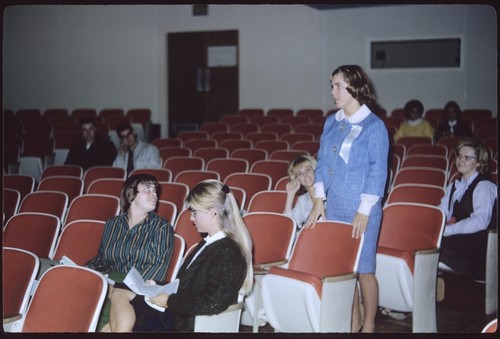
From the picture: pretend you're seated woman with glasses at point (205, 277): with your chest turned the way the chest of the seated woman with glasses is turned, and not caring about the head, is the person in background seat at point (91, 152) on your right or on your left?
on your right

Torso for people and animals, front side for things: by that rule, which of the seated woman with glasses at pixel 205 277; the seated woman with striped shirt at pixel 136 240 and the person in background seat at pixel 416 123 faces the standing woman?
the person in background seat

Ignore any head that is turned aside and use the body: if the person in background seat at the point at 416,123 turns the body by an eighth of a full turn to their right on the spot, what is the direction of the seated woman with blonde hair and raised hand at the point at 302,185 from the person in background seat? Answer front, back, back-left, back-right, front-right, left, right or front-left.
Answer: front-left

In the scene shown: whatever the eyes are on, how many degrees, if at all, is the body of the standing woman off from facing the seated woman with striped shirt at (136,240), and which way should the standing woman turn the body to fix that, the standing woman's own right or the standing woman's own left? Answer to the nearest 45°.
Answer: approximately 45° to the standing woman's own right

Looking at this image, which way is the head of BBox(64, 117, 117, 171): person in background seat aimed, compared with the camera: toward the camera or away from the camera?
toward the camera

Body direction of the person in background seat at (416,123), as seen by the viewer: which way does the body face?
toward the camera

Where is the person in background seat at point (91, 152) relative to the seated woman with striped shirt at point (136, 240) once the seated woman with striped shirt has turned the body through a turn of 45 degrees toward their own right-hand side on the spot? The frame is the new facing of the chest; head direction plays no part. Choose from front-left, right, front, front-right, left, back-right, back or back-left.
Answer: right

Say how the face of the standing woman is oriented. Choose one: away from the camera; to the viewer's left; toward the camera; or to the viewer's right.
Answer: to the viewer's left

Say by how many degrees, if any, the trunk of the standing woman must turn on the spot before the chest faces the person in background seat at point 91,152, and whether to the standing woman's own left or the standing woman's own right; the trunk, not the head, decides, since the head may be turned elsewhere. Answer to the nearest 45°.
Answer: approximately 90° to the standing woman's own right

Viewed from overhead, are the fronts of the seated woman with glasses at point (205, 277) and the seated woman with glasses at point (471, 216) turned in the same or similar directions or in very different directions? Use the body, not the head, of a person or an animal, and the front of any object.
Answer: same or similar directions

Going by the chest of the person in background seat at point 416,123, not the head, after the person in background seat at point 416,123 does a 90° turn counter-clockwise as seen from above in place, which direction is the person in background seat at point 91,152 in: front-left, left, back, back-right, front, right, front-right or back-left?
back-right

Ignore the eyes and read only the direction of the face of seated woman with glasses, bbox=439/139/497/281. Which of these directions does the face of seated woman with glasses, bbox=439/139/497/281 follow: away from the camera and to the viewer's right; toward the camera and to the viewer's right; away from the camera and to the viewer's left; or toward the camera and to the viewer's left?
toward the camera and to the viewer's left

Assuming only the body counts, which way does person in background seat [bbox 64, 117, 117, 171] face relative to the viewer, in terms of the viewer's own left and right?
facing the viewer
